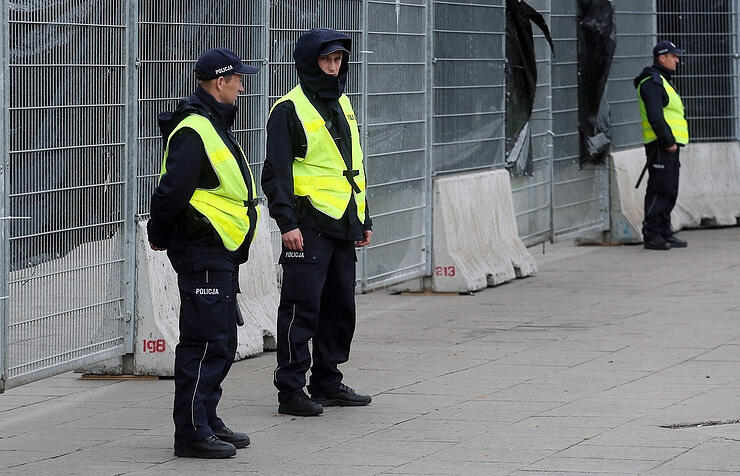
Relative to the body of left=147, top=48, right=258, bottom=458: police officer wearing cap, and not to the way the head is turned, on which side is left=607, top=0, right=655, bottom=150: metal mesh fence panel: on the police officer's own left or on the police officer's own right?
on the police officer's own left

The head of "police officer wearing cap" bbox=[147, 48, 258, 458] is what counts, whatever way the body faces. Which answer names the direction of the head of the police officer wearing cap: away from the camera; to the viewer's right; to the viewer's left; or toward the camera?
to the viewer's right

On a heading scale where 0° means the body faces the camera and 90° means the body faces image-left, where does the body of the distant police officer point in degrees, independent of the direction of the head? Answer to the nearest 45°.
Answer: approximately 270°

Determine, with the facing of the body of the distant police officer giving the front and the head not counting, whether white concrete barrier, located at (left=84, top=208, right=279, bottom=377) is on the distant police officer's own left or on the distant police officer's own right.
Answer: on the distant police officer's own right

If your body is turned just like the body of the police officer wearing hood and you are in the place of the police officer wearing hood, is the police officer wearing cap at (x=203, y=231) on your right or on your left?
on your right

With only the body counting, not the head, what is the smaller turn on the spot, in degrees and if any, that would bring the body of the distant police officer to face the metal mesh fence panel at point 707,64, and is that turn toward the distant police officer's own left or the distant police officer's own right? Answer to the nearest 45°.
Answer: approximately 90° to the distant police officer's own left

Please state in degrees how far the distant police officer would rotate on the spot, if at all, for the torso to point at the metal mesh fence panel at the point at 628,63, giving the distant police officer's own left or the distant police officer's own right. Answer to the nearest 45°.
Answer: approximately 90° to the distant police officer's own left

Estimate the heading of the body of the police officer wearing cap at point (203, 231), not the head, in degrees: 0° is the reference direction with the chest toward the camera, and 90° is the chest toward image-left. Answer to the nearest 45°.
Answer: approximately 270°

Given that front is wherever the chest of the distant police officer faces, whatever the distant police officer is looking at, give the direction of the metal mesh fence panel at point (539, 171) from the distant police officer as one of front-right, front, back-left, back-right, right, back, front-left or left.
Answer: back-right

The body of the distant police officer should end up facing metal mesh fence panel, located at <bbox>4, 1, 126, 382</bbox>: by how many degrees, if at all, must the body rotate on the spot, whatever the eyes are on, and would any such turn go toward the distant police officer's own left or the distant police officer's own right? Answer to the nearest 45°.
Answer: approximately 90° to the distant police officer's own right

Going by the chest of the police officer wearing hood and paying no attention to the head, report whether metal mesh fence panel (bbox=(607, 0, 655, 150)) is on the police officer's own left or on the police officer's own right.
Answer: on the police officer's own left
